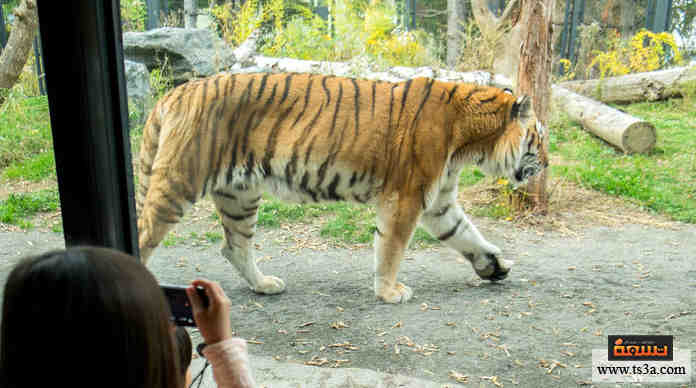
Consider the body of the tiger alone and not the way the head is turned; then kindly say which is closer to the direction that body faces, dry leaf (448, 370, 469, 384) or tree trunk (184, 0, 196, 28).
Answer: the dry leaf

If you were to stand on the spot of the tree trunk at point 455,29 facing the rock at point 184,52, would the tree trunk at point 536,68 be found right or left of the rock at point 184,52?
left

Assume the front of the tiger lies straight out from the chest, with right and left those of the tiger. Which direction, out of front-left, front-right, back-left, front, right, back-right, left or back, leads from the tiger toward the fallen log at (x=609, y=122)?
front-left

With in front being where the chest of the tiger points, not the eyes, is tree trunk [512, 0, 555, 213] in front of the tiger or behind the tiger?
in front

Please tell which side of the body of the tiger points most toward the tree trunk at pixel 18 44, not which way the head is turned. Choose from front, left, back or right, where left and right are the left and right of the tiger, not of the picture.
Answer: back

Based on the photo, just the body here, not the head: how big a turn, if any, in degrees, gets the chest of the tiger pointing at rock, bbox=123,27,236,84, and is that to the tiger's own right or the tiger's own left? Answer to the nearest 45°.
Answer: approximately 135° to the tiger's own left

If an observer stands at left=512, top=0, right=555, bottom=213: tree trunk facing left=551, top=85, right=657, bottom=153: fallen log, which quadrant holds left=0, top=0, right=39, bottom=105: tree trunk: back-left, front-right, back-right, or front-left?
back-left

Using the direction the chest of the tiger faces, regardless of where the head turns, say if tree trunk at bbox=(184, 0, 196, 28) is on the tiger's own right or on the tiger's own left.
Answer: on the tiger's own left

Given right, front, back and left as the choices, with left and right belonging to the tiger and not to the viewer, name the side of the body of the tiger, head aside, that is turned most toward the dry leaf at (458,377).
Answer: right

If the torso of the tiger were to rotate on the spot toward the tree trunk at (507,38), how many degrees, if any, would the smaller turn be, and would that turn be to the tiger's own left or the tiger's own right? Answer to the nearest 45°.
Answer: approximately 45° to the tiger's own left

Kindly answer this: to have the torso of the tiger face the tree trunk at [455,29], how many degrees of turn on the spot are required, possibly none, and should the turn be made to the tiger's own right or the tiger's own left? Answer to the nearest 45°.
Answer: approximately 90° to the tiger's own left

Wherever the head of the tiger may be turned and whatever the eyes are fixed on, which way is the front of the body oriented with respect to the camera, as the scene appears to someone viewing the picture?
to the viewer's right

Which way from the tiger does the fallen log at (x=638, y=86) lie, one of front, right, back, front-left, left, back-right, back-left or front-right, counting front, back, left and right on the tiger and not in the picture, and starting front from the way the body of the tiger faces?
front-left
